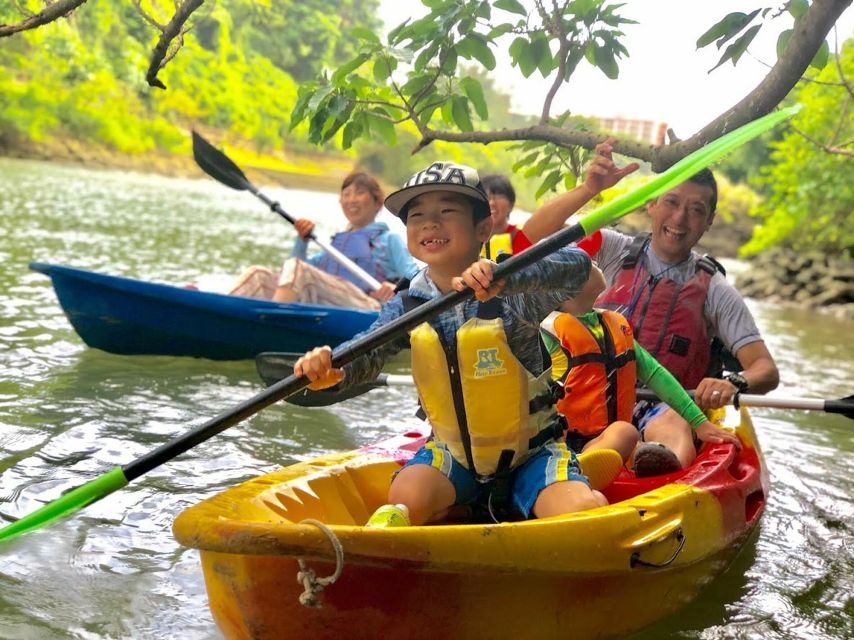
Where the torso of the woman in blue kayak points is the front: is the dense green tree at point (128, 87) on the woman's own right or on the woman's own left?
on the woman's own right

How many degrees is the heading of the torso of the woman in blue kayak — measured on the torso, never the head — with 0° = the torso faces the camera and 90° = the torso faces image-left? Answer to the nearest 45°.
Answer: approximately 45°

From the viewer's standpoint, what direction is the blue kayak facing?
to the viewer's left

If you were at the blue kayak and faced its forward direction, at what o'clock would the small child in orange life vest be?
The small child in orange life vest is roughly at 8 o'clock from the blue kayak.

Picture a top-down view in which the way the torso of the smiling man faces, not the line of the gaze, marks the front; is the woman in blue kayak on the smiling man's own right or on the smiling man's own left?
on the smiling man's own right

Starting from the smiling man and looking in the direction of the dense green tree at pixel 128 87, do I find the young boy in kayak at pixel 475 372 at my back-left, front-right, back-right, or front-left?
back-left

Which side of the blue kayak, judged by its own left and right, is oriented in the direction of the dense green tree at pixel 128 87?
right

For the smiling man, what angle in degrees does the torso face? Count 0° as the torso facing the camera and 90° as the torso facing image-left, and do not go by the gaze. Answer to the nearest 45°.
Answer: approximately 45°

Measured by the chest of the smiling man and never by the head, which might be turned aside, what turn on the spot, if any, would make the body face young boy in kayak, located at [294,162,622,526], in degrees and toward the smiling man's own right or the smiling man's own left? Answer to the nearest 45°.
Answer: approximately 45° to the smiling man's own left

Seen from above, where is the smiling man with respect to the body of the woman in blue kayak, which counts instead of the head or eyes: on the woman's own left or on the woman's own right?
on the woman's own left
